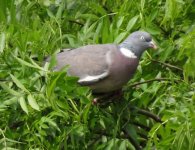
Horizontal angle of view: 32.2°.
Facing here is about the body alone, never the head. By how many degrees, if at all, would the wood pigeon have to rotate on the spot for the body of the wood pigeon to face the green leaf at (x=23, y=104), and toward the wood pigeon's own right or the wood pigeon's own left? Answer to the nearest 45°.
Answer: approximately 135° to the wood pigeon's own right

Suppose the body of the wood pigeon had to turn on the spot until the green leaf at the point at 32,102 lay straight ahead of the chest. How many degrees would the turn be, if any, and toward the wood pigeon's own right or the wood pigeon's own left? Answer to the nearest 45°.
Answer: approximately 135° to the wood pigeon's own right

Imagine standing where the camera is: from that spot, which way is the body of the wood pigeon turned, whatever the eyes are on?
to the viewer's right

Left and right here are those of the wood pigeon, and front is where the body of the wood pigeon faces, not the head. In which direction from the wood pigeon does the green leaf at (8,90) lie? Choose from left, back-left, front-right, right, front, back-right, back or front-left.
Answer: back-right
